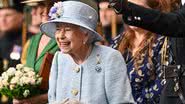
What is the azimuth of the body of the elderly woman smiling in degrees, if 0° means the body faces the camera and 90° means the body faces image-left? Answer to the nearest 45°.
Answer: approximately 45°

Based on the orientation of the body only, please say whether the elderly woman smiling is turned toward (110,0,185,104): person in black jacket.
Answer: no
